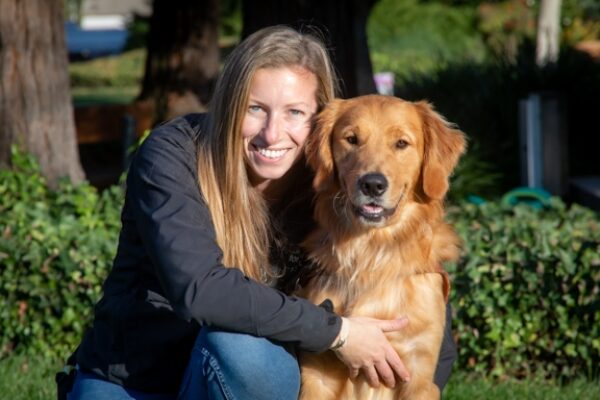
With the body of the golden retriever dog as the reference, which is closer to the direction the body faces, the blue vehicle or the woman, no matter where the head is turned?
the woman

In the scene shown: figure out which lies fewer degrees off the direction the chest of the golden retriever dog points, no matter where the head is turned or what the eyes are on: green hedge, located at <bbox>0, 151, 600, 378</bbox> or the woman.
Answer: the woman

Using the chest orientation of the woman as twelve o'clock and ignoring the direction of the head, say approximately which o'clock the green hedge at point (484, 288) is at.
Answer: The green hedge is roughly at 9 o'clock from the woman.

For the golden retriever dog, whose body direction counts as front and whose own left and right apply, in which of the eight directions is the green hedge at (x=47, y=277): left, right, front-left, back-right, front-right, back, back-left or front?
back-right

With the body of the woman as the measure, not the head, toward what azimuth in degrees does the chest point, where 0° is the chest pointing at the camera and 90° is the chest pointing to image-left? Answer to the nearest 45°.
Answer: approximately 315°

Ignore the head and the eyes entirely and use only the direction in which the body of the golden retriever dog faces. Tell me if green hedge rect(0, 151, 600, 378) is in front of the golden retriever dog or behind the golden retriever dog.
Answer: behind

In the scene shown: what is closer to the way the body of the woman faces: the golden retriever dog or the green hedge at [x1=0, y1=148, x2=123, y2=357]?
the golden retriever dog

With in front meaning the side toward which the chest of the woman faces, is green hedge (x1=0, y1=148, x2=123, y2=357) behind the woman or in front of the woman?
behind

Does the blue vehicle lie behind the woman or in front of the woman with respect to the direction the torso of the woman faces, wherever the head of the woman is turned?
behind
